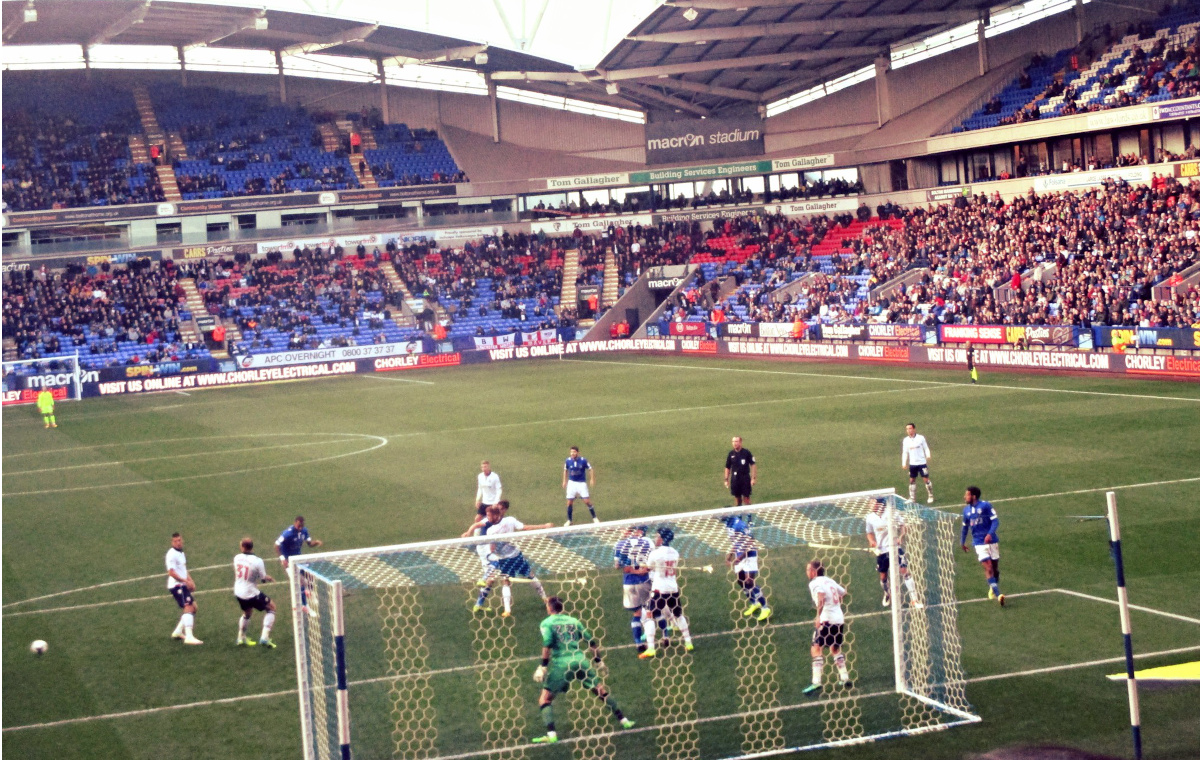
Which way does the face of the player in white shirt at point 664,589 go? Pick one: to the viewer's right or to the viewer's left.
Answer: to the viewer's left

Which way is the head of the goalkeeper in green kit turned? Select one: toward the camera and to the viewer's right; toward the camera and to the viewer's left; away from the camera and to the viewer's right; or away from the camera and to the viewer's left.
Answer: away from the camera and to the viewer's left

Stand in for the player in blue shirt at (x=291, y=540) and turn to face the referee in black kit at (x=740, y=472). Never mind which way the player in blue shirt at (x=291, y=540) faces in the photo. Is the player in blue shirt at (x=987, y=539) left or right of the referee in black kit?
right

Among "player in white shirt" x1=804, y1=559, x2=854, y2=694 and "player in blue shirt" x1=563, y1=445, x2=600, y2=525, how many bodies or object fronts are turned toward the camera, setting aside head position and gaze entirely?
1

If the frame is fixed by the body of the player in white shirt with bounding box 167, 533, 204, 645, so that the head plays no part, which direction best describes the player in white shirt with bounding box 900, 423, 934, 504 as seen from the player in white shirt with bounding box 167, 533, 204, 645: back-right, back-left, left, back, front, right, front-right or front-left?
front-left

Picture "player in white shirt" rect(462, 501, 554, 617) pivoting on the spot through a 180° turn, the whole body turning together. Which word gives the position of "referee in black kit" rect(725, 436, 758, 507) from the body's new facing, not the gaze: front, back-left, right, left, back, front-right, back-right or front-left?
front

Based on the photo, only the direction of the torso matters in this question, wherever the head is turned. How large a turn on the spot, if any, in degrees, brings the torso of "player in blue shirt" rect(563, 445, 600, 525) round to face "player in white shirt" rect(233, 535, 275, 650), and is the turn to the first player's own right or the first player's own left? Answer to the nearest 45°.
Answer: approximately 45° to the first player's own right

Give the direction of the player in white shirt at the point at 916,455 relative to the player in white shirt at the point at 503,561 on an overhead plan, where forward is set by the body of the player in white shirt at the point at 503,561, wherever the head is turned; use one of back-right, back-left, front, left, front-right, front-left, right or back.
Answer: back

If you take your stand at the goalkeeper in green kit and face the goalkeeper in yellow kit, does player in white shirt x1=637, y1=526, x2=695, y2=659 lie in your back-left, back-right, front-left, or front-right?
front-right

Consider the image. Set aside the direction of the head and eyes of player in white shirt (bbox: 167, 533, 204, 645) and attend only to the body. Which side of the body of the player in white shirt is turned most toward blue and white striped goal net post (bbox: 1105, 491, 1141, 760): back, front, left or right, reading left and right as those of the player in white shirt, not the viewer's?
front

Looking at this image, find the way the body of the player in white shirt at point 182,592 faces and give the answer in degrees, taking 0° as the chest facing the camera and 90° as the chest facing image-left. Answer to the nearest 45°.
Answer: approximately 315°

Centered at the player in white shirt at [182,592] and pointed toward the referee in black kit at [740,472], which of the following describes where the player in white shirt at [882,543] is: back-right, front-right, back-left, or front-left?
front-right

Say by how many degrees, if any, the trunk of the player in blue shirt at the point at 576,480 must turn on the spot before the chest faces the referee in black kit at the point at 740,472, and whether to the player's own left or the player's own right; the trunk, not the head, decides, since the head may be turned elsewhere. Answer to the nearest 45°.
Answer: approximately 90° to the player's own left

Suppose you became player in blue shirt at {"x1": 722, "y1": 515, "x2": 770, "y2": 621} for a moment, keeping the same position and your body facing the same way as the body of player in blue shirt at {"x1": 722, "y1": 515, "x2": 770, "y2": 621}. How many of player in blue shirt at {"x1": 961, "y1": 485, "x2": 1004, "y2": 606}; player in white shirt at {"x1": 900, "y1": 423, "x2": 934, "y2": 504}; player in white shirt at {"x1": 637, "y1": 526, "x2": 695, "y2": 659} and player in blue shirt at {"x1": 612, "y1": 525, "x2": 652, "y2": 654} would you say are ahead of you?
2

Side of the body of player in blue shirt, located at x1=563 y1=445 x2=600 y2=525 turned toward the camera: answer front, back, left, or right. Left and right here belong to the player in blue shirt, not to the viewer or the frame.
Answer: front

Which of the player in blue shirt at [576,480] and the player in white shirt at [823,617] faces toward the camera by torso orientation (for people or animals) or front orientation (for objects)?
the player in blue shirt

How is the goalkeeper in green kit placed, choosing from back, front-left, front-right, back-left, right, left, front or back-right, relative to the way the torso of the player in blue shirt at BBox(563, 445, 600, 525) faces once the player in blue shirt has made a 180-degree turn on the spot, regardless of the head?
back
